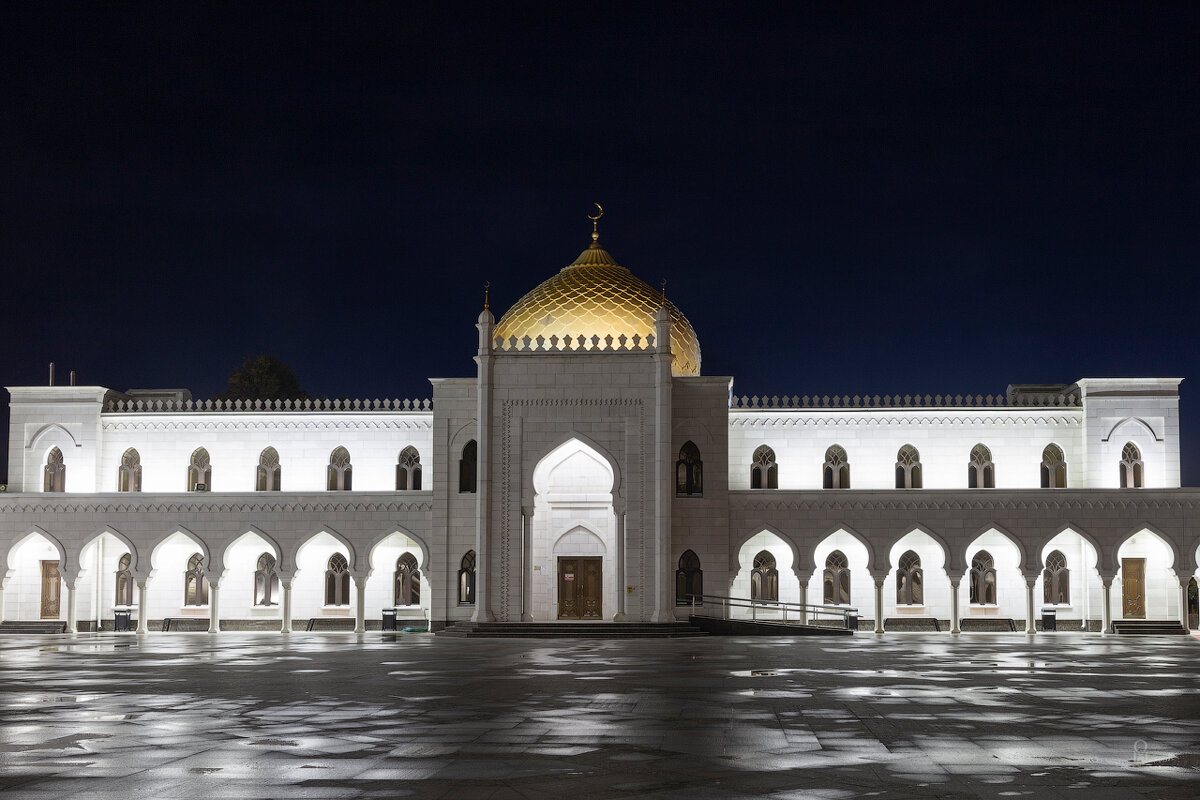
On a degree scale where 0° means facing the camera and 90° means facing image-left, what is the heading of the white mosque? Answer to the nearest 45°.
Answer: approximately 0°
